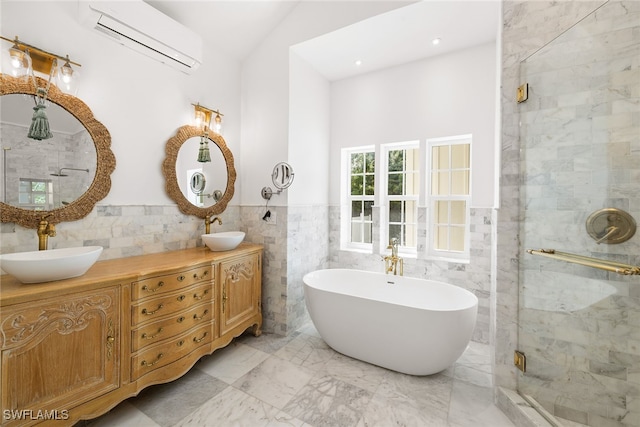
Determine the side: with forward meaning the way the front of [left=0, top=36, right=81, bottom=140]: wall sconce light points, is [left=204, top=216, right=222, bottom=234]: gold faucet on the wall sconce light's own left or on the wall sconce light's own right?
on the wall sconce light's own left

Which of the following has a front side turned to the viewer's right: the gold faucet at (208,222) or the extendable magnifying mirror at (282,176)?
the gold faucet

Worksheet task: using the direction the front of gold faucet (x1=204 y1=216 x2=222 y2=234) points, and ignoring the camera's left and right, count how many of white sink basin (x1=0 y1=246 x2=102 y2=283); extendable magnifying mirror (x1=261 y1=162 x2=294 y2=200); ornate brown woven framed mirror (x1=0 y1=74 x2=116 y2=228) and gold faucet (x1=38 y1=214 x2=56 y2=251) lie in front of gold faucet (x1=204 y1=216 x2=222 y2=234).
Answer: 1

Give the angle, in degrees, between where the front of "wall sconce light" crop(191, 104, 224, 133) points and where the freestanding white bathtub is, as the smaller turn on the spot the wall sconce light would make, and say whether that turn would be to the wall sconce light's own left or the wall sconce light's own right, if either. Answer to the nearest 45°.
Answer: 0° — it already faces it

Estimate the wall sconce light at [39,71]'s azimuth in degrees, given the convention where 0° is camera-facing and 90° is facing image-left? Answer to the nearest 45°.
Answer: approximately 315°

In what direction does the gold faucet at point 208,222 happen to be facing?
to the viewer's right

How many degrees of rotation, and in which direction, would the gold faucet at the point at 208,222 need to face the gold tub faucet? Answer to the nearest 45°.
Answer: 0° — it already faces it

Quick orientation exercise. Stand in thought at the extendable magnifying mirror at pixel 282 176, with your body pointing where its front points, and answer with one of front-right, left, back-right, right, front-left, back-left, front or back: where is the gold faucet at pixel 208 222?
front-right
